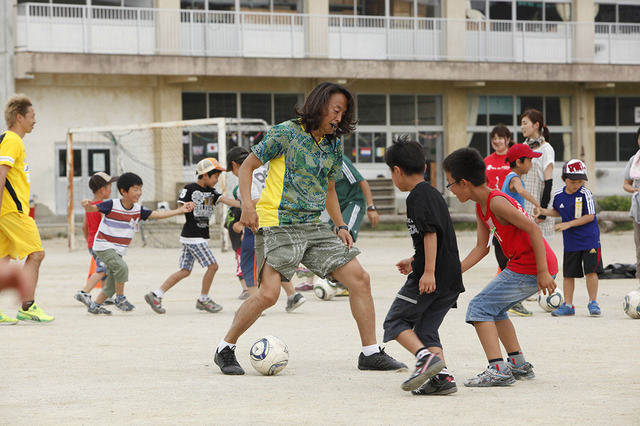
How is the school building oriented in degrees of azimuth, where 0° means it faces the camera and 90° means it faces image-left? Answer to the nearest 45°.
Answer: approximately 0°

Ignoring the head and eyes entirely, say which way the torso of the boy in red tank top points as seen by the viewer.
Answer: to the viewer's left

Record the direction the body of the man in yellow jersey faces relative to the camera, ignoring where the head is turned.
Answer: to the viewer's right

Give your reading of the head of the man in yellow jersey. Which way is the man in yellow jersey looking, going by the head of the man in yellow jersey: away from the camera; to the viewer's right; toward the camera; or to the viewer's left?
to the viewer's right

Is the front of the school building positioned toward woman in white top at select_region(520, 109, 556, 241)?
yes

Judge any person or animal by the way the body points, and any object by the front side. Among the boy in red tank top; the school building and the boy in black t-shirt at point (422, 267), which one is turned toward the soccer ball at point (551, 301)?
the school building

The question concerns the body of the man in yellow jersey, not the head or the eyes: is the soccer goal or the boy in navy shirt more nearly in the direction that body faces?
the boy in navy shirt

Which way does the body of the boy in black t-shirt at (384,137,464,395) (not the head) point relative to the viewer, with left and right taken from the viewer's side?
facing to the left of the viewer

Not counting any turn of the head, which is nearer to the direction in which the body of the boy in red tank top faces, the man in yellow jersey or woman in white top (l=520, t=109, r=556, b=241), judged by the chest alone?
the man in yellow jersey

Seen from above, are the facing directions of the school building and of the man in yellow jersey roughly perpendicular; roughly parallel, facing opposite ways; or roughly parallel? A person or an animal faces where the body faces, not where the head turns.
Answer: roughly perpendicular
